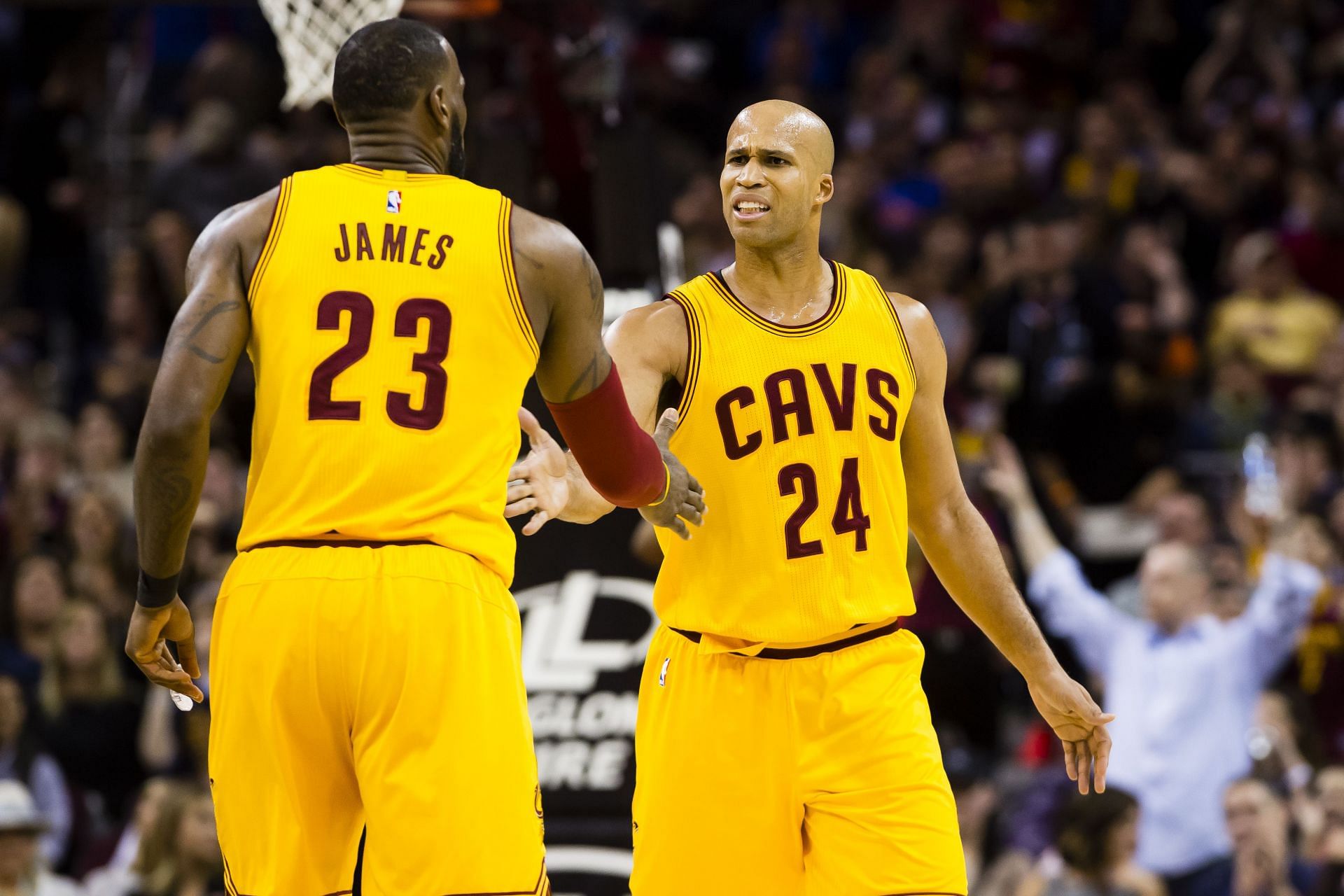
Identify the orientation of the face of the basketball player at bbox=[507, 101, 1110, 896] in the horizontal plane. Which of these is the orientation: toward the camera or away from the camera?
toward the camera

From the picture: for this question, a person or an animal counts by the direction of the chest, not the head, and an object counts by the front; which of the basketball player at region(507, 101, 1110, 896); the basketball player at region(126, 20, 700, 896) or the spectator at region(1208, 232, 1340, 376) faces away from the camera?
the basketball player at region(126, 20, 700, 896)

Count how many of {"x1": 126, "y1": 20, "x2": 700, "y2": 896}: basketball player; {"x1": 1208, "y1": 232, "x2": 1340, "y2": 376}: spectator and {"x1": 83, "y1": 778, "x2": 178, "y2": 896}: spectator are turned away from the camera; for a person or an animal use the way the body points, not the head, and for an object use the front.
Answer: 1

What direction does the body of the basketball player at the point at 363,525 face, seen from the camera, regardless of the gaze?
away from the camera

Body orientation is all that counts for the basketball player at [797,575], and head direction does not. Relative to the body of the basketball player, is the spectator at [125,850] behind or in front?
behind

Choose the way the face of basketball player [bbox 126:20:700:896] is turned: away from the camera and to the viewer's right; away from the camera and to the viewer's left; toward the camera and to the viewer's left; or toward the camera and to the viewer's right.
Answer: away from the camera and to the viewer's right

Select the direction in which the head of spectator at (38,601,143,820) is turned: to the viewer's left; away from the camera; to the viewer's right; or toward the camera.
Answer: toward the camera

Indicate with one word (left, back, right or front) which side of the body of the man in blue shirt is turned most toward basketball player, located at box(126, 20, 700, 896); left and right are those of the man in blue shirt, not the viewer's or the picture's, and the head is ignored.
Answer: front

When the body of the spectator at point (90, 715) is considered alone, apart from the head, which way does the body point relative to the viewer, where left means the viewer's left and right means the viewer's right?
facing the viewer

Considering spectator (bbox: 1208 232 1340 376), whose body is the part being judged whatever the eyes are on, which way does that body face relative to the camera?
toward the camera

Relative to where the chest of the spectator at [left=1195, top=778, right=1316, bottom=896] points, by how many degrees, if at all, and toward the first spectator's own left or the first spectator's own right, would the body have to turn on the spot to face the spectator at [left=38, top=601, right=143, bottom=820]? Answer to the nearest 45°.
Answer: approximately 45° to the first spectator's own right

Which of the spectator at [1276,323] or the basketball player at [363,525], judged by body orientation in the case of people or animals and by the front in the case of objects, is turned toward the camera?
the spectator

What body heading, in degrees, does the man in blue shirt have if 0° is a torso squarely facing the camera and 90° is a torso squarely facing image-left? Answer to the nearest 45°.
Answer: approximately 0°

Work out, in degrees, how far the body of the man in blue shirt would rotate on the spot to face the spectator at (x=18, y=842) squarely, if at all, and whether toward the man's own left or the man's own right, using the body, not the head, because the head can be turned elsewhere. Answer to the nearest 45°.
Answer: approximately 90° to the man's own right
